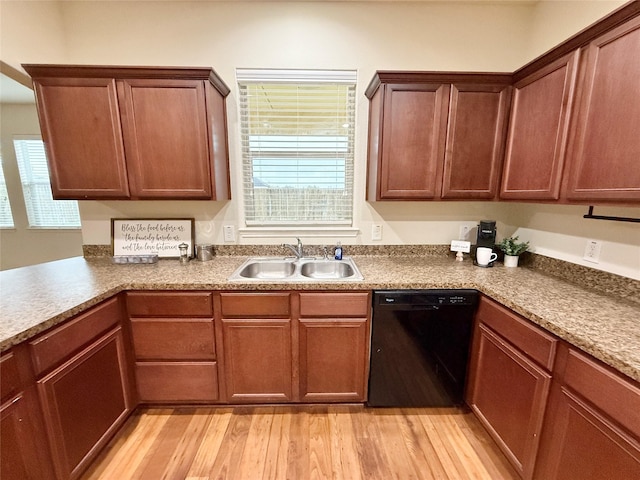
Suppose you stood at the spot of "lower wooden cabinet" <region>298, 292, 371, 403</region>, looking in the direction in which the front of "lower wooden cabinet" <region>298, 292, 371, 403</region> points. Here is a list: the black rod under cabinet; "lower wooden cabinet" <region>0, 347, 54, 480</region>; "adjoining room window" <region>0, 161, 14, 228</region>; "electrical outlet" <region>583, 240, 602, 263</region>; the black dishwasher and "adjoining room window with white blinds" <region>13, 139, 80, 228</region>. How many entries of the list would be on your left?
3

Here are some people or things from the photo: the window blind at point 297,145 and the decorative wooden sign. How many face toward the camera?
2

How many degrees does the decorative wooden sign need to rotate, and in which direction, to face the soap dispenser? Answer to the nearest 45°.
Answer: approximately 45° to its left

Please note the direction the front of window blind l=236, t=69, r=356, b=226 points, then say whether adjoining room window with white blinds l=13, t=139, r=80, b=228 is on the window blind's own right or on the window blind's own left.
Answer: on the window blind's own right

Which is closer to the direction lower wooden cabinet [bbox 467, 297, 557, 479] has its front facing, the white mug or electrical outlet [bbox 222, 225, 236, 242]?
the electrical outlet

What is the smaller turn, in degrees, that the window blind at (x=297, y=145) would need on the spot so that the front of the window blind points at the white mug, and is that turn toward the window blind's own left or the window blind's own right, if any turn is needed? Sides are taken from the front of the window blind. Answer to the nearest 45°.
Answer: approximately 90° to the window blind's own left

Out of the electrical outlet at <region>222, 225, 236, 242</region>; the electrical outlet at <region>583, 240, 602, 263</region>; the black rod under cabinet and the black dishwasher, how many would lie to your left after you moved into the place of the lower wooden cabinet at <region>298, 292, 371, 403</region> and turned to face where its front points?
3

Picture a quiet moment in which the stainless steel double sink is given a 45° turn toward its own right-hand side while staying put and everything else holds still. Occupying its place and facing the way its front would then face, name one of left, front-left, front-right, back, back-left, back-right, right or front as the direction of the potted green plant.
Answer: back-left
